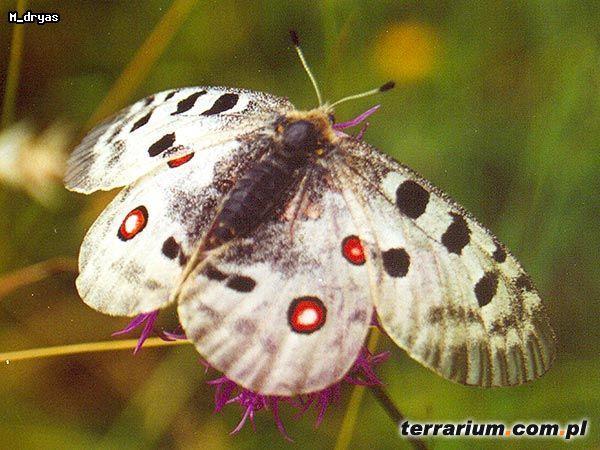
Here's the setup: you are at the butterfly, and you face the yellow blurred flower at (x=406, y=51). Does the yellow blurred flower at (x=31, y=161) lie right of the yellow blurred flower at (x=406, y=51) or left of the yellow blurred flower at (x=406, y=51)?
left

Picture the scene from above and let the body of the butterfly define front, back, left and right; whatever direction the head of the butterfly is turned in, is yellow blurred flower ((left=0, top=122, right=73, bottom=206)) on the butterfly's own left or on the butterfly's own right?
on the butterfly's own left

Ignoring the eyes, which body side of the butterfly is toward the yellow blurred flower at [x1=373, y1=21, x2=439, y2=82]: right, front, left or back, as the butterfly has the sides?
front

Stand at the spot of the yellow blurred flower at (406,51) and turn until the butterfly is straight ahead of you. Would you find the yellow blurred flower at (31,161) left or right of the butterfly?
right

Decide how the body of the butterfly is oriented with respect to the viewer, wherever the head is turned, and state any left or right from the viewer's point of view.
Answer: facing away from the viewer and to the right of the viewer
